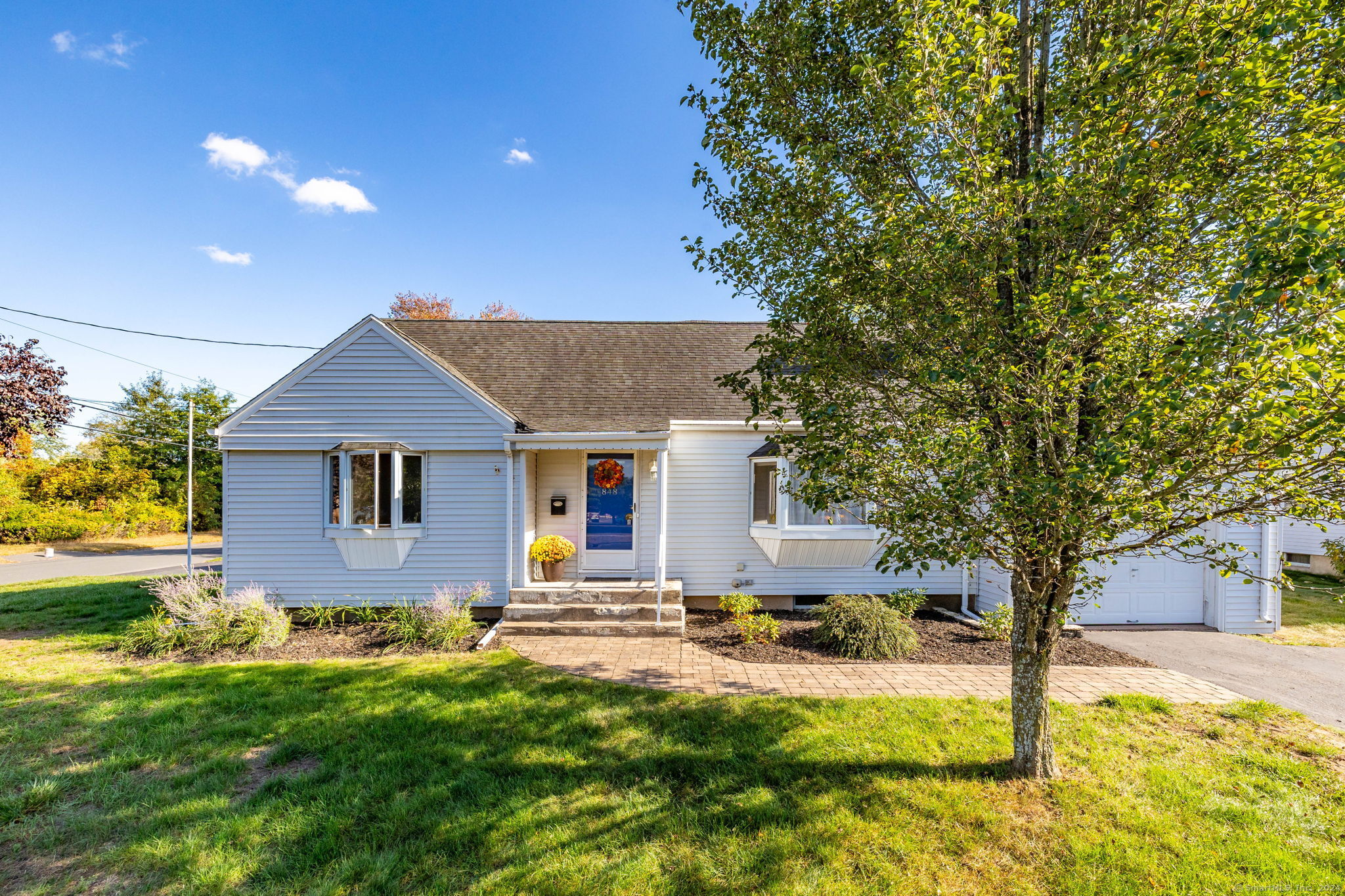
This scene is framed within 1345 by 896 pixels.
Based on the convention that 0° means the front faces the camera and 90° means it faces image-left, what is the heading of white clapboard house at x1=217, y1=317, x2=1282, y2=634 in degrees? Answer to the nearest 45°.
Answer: approximately 0°

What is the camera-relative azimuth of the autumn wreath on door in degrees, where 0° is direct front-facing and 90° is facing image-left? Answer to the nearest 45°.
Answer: approximately 0°
